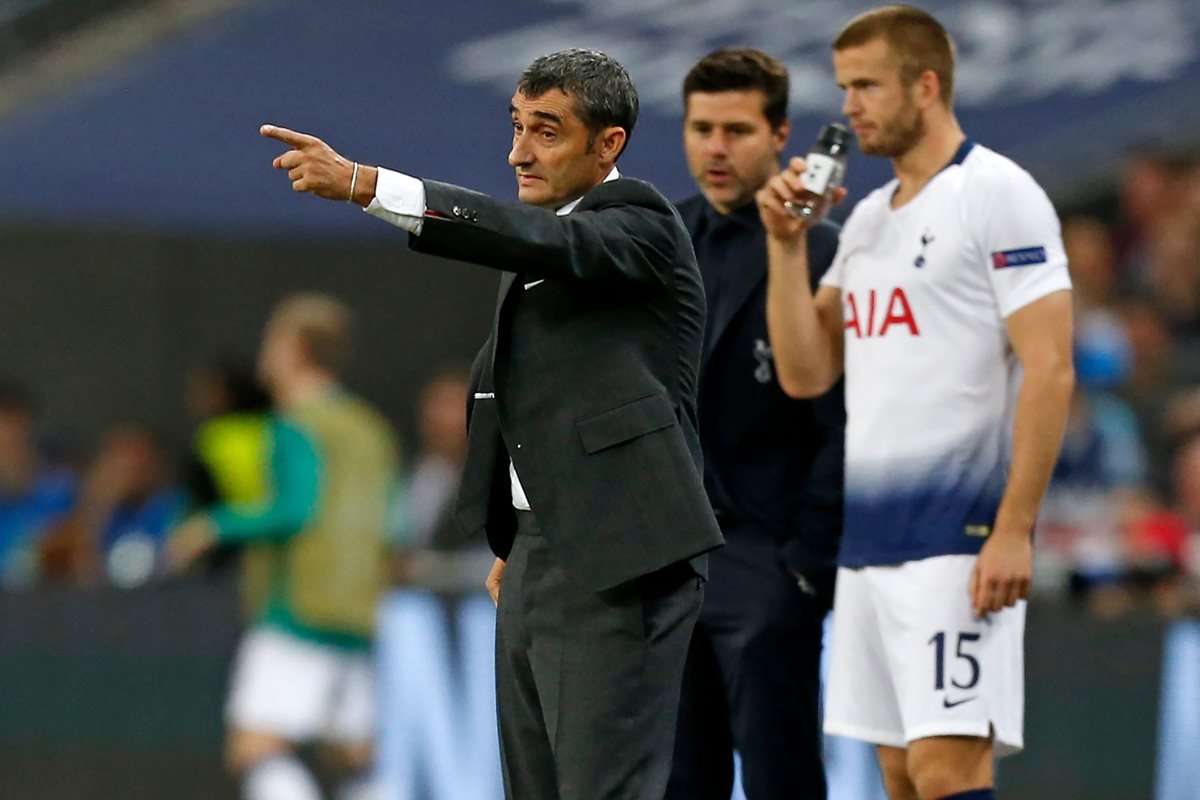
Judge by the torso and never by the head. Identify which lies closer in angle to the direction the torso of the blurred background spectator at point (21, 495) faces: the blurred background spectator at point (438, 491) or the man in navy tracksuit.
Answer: the man in navy tracksuit

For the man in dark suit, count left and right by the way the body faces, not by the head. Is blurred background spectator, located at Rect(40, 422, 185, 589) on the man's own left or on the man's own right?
on the man's own right

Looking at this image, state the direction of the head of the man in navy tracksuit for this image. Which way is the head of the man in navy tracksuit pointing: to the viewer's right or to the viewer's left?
to the viewer's left

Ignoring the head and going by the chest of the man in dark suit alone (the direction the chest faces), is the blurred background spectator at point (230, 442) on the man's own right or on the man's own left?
on the man's own right

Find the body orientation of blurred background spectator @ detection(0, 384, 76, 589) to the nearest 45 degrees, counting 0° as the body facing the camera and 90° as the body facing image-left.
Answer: approximately 0°

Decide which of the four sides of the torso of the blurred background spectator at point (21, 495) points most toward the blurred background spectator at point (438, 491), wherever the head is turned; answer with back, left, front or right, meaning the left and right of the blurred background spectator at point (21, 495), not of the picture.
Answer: left

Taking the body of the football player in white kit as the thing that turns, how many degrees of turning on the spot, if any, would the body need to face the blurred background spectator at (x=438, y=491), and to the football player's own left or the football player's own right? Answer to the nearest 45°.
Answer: approximately 90° to the football player's own right

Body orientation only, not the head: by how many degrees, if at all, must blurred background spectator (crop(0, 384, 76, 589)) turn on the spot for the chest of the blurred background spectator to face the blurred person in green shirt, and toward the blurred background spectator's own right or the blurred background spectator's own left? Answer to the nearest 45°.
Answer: approximately 45° to the blurred background spectator's own left
